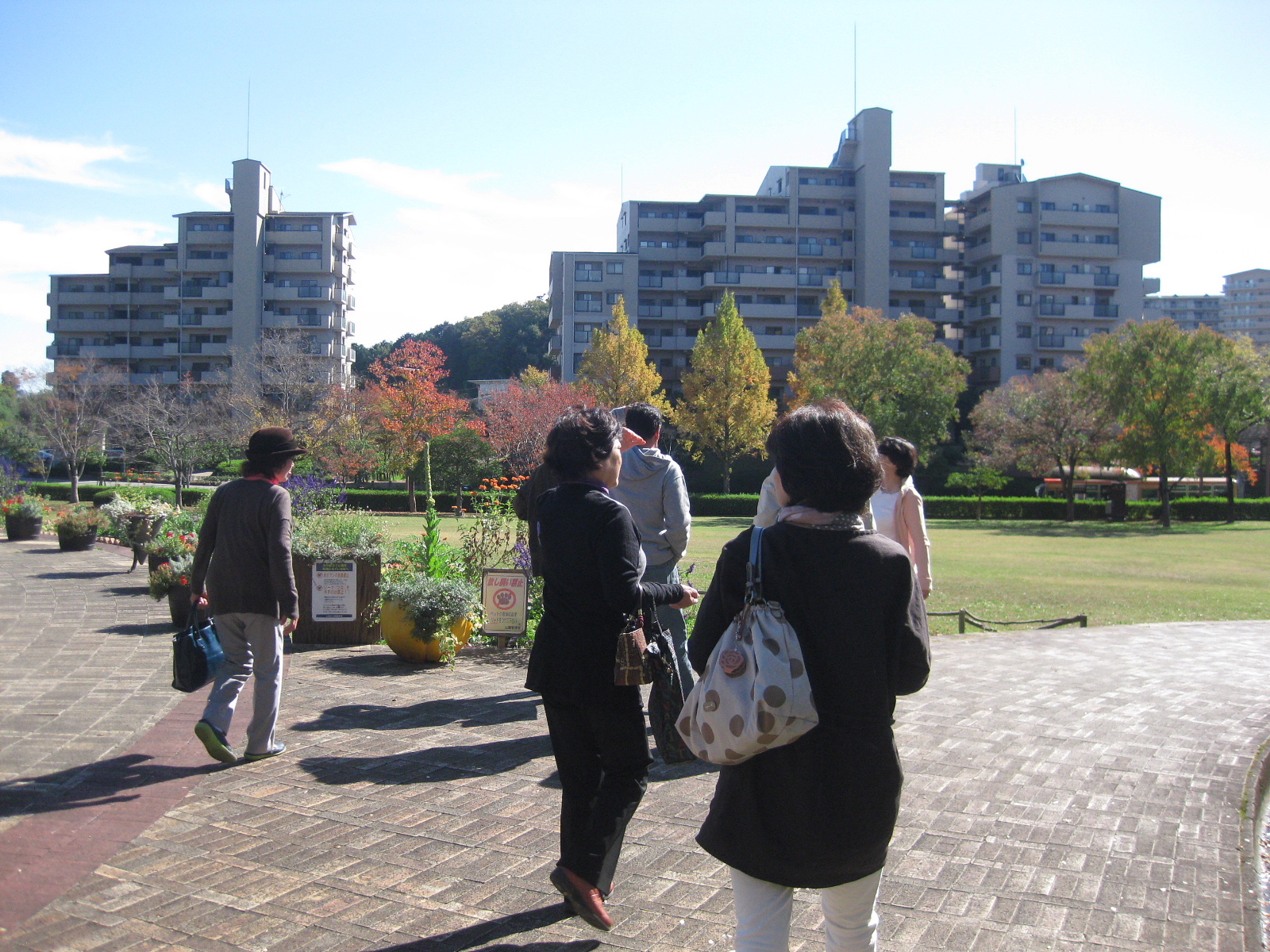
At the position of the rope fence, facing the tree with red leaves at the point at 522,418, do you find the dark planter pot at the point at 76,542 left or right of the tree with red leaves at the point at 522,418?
left

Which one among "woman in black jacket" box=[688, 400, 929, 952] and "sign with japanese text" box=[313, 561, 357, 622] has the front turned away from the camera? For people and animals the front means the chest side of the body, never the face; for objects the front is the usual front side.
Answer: the woman in black jacket

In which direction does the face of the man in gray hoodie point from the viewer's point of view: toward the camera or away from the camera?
away from the camera

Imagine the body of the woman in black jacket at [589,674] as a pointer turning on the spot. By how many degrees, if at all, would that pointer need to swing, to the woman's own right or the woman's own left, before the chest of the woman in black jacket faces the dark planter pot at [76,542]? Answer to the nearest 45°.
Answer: approximately 90° to the woman's own left

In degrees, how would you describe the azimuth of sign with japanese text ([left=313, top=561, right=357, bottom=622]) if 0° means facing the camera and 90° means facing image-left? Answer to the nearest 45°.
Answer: approximately 0°

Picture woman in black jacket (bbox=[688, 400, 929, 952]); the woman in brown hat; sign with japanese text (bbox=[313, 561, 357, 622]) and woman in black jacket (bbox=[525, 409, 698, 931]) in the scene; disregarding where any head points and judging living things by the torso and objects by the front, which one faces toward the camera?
the sign with japanese text

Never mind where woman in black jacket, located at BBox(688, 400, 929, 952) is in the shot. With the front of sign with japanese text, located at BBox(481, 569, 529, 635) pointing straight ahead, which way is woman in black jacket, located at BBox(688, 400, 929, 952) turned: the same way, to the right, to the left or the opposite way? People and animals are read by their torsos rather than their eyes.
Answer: the opposite way

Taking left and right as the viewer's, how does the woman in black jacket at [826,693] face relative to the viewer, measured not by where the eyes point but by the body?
facing away from the viewer

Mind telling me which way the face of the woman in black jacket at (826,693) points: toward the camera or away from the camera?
away from the camera

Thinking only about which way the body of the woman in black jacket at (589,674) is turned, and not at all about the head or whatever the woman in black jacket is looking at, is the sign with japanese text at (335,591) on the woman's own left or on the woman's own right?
on the woman's own left
